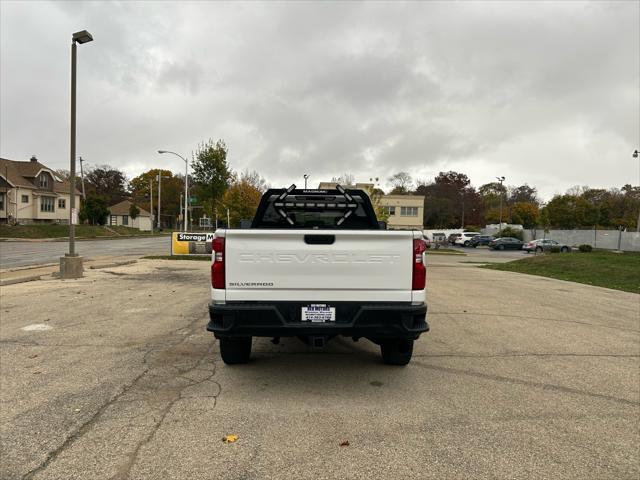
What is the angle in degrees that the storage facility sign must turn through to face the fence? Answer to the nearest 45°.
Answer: approximately 90° to its left

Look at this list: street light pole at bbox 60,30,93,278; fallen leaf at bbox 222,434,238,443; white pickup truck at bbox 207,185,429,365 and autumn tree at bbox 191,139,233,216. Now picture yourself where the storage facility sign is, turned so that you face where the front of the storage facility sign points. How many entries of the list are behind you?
1

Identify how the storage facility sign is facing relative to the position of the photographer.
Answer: facing the viewer

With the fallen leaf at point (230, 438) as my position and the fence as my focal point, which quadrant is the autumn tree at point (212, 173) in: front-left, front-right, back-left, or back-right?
front-left

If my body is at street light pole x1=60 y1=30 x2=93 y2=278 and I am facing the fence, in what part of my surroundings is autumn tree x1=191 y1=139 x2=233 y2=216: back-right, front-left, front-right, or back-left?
front-left

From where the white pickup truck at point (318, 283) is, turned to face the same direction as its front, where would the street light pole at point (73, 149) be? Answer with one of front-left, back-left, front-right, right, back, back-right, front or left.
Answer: front-left

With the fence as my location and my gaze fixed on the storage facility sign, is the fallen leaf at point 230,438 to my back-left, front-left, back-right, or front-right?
front-left

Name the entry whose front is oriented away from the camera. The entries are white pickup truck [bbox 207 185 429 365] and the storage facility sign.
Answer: the white pickup truck

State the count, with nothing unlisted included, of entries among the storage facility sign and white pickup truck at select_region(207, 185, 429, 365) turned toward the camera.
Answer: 1

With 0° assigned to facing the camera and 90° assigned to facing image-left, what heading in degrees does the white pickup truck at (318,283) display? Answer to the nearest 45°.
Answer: approximately 180°

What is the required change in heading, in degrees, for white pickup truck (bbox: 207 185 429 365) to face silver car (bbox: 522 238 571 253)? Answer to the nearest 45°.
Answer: approximately 45° to its right

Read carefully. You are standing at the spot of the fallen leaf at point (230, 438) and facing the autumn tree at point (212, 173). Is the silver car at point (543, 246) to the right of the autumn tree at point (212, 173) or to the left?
right

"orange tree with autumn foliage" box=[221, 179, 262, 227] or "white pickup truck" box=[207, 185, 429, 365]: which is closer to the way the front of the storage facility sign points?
the white pickup truck

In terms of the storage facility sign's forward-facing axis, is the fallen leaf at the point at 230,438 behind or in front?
in front

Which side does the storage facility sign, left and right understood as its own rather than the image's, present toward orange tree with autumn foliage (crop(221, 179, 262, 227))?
back

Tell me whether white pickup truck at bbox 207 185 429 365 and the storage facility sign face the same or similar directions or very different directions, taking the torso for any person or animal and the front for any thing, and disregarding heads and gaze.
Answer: very different directions
